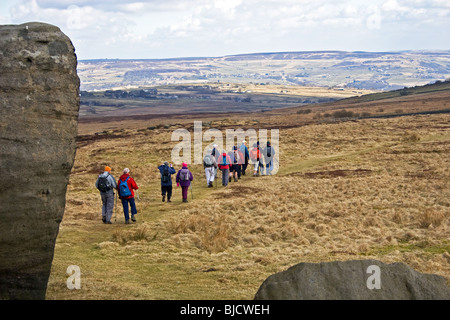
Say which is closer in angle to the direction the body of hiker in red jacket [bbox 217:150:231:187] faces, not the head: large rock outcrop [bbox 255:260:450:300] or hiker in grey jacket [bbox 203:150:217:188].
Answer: the hiker in grey jacket

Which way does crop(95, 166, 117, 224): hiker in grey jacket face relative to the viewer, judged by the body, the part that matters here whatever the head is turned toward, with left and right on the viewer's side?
facing away from the viewer and to the right of the viewer

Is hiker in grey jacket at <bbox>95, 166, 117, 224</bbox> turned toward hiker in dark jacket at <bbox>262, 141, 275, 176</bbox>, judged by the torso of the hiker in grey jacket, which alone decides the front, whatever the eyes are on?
yes

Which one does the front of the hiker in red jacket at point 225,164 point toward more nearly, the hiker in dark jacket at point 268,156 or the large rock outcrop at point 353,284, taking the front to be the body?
the hiker in dark jacket

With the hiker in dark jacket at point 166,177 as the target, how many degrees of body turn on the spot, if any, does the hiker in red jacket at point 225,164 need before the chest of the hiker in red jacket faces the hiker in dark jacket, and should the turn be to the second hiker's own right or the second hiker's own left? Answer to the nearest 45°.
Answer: approximately 135° to the second hiker's own left

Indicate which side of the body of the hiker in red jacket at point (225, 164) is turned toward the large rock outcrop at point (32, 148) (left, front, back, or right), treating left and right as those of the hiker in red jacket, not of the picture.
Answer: back

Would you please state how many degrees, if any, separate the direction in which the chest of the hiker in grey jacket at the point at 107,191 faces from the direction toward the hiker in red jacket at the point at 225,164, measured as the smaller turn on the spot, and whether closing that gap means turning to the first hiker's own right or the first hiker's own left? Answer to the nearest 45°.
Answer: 0° — they already face them

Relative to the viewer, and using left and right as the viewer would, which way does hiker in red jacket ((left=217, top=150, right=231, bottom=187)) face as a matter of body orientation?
facing away from the viewer
